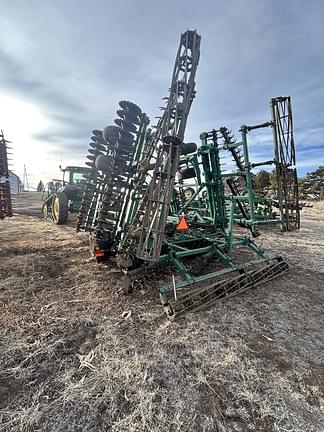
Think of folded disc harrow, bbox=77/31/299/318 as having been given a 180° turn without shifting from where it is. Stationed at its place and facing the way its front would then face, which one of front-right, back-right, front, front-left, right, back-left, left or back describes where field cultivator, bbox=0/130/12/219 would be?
back-right

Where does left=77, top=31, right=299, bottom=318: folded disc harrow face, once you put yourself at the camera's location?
facing away from the viewer and to the left of the viewer

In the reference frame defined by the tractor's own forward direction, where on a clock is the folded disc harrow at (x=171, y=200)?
The folded disc harrow is roughly at 7 o'clock from the tractor.

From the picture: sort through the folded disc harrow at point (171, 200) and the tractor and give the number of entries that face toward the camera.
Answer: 0

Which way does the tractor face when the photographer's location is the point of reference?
facing away from the viewer and to the left of the viewer

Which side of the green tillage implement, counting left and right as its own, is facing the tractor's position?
front

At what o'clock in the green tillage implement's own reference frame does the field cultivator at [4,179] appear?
The field cultivator is roughly at 10 o'clock from the green tillage implement.

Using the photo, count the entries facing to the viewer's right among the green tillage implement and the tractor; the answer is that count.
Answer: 0

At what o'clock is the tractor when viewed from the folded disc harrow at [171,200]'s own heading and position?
The tractor is roughly at 12 o'clock from the folded disc harrow.
